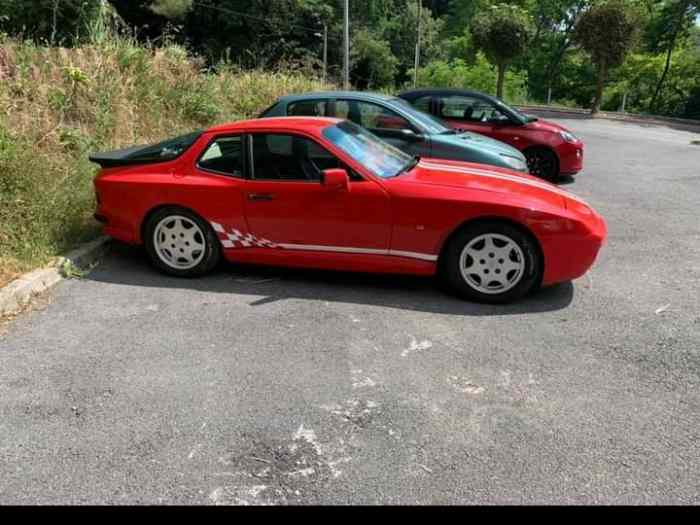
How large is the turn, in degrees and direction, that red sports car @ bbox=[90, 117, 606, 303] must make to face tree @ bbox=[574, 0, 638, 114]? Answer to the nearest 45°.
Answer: approximately 45° to its left

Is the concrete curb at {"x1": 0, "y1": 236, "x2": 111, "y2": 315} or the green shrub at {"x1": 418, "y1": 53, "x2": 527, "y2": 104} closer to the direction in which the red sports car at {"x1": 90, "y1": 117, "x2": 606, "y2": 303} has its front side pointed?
the green shrub

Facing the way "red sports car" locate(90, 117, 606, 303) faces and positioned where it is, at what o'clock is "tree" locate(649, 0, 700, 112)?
The tree is roughly at 10 o'clock from the red sports car.

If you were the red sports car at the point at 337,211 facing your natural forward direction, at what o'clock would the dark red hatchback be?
The dark red hatchback is roughly at 10 o'clock from the red sports car.

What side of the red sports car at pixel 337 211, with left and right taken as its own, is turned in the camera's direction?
right

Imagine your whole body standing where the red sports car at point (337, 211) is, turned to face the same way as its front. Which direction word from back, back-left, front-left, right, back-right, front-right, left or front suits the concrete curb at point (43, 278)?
back

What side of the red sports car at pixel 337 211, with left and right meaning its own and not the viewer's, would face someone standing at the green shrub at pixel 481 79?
left
